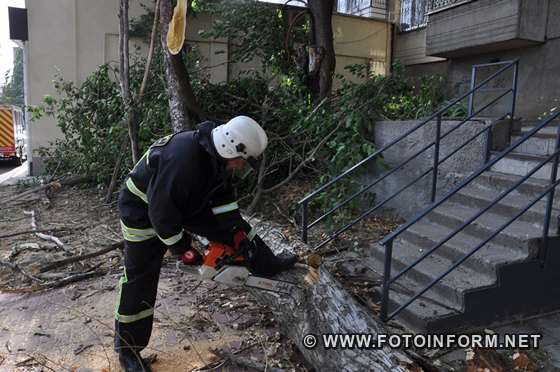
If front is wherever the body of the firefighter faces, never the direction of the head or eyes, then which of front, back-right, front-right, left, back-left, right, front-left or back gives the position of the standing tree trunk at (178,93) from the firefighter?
left

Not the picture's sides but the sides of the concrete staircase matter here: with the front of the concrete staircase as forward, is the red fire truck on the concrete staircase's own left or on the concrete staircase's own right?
on the concrete staircase's own right

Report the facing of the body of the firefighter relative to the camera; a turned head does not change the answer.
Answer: to the viewer's right

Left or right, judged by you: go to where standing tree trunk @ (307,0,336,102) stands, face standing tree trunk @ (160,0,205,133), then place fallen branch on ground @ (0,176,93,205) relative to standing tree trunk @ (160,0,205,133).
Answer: right

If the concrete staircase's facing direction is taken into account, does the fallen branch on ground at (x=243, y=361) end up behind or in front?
in front

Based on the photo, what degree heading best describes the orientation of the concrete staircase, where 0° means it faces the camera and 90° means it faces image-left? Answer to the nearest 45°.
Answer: approximately 45°

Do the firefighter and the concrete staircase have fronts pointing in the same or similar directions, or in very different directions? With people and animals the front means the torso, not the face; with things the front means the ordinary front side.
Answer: very different directions

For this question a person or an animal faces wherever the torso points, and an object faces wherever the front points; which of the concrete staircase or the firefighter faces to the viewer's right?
the firefighter

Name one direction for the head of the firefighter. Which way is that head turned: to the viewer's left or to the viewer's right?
to the viewer's right

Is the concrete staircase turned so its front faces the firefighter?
yes

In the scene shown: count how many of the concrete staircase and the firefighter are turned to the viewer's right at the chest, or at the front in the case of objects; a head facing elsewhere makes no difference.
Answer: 1
